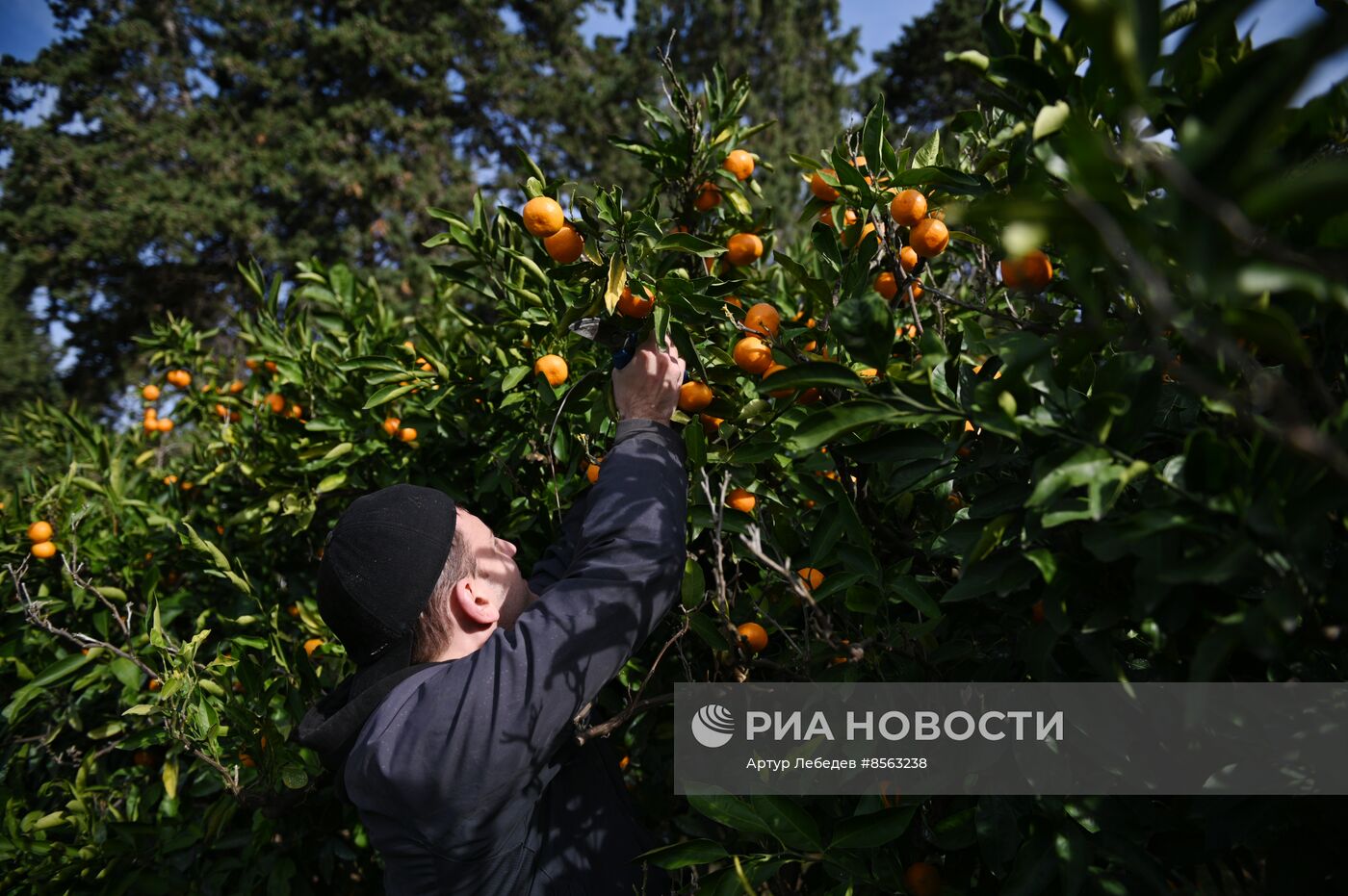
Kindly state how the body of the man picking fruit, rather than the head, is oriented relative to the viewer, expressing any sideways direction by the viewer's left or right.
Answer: facing away from the viewer and to the right of the viewer
